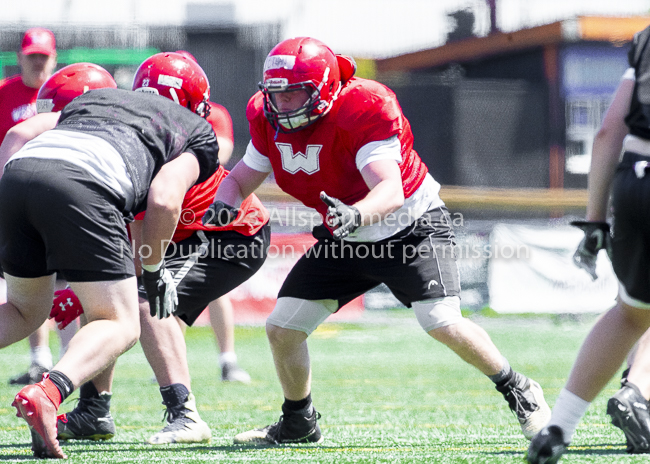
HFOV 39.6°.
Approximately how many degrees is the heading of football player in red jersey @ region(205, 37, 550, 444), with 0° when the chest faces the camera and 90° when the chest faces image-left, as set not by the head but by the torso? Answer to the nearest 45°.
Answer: approximately 45°

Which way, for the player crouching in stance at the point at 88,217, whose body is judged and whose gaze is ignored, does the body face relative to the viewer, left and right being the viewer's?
facing away from the viewer and to the right of the viewer

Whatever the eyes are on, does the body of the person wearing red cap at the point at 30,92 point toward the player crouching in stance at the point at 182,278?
yes

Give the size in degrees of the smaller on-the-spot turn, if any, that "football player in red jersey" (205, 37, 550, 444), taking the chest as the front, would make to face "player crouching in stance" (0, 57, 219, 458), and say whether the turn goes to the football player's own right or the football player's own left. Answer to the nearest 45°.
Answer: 0° — they already face them

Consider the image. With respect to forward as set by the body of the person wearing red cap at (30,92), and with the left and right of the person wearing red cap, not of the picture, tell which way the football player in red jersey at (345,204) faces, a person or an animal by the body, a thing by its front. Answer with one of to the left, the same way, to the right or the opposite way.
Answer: to the right

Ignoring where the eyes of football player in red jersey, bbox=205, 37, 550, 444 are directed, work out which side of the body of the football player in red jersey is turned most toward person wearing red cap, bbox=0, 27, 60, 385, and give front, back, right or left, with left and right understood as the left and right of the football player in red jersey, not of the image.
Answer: right

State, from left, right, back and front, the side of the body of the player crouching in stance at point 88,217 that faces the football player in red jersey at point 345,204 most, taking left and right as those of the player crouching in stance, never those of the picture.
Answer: front

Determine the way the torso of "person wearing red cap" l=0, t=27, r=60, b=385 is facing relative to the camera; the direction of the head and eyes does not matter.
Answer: toward the camera

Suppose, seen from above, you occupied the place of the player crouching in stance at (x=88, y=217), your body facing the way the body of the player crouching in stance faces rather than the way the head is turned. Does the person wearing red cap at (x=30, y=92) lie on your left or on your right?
on your left

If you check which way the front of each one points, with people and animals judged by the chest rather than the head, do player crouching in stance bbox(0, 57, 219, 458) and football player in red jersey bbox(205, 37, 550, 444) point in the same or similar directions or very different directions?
very different directions

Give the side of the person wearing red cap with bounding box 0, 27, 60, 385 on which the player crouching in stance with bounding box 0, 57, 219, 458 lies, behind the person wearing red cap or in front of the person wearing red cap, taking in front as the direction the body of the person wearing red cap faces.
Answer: in front

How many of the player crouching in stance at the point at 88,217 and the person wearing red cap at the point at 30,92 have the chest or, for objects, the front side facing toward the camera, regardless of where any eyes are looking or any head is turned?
1
